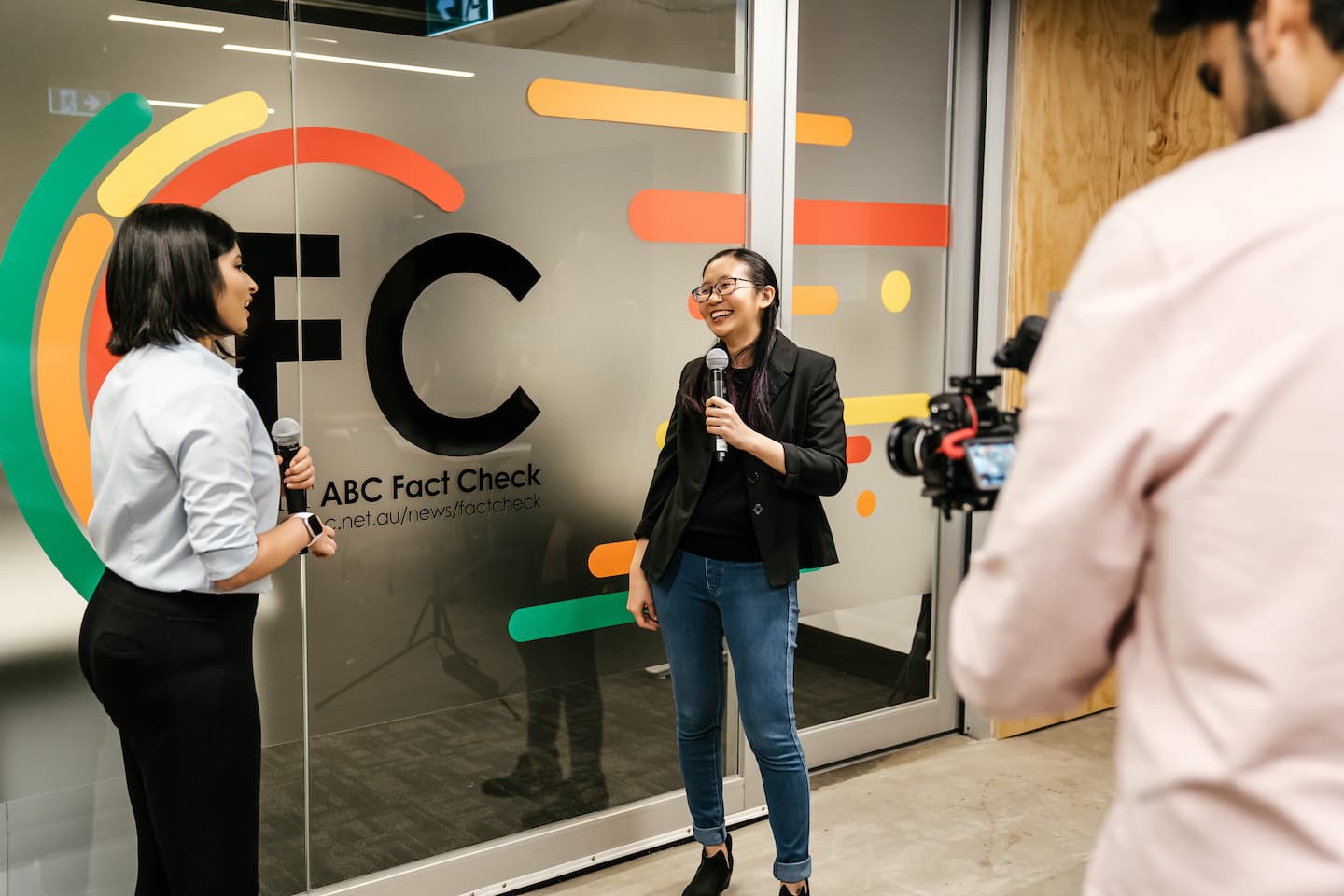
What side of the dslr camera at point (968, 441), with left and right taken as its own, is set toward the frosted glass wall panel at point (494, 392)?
front

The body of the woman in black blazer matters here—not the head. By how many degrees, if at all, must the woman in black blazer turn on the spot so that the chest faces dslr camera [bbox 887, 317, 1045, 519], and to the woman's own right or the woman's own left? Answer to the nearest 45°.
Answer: approximately 45° to the woman's own left

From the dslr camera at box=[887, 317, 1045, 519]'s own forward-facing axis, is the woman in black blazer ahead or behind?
ahead

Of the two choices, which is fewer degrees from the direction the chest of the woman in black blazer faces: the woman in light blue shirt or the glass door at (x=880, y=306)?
the woman in light blue shirt

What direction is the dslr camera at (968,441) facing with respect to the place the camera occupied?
facing away from the viewer and to the left of the viewer

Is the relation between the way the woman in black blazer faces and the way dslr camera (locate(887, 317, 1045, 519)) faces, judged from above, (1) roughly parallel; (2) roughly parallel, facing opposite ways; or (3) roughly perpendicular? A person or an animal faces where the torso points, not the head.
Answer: roughly perpendicular

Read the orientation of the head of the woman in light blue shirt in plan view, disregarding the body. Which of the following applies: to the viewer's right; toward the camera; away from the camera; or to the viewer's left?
to the viewer's right

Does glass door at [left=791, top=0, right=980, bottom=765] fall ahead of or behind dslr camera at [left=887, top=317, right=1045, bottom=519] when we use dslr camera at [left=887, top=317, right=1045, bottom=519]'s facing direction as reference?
ahead

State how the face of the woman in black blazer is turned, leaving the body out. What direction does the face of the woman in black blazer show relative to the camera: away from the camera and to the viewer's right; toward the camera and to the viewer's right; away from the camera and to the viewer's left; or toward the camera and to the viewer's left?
toward the camera and to the viewer's left

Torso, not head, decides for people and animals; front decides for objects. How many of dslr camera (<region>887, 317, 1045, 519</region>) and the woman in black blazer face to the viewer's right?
0
